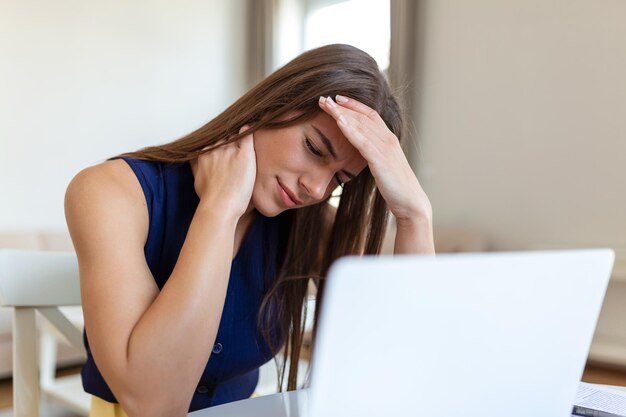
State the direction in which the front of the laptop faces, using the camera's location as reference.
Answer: facing away from the viewer and to the left of the viewer

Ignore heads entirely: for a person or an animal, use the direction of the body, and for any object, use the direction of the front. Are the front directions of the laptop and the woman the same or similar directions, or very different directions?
very different directions
